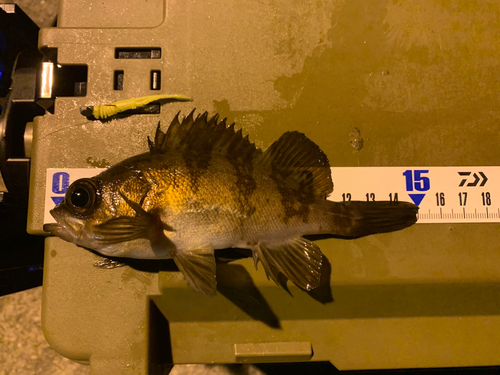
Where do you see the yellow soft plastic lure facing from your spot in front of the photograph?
facing to the left of the viewer
